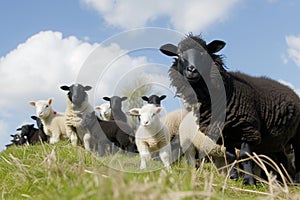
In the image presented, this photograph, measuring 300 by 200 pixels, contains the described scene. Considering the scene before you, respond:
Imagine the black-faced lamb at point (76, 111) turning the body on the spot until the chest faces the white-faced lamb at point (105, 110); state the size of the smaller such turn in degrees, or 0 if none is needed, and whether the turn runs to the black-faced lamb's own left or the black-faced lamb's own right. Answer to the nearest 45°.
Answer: approximately 135° to the black-faced lamb's own left

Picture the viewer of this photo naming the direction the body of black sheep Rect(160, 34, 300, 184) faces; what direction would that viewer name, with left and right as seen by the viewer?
facing the viewer and to the left of the viewer

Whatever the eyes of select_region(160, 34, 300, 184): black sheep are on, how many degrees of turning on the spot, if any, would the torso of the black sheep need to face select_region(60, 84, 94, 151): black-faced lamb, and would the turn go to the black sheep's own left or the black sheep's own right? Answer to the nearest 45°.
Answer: approximately 90° to the black sheep's own right

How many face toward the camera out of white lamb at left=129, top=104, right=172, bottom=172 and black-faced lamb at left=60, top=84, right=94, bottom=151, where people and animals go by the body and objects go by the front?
2

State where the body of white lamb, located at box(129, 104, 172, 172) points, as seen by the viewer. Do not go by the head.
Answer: toward the camera

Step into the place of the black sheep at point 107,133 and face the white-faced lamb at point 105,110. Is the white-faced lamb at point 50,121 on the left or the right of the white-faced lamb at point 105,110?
left

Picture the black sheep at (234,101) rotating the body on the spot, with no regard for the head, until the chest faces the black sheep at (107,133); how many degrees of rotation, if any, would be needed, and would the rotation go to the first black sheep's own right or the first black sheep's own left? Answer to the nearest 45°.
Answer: approximately 90° to the first black sheep's own right

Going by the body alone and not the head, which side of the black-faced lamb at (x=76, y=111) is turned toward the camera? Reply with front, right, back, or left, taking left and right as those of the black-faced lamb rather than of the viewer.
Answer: front
